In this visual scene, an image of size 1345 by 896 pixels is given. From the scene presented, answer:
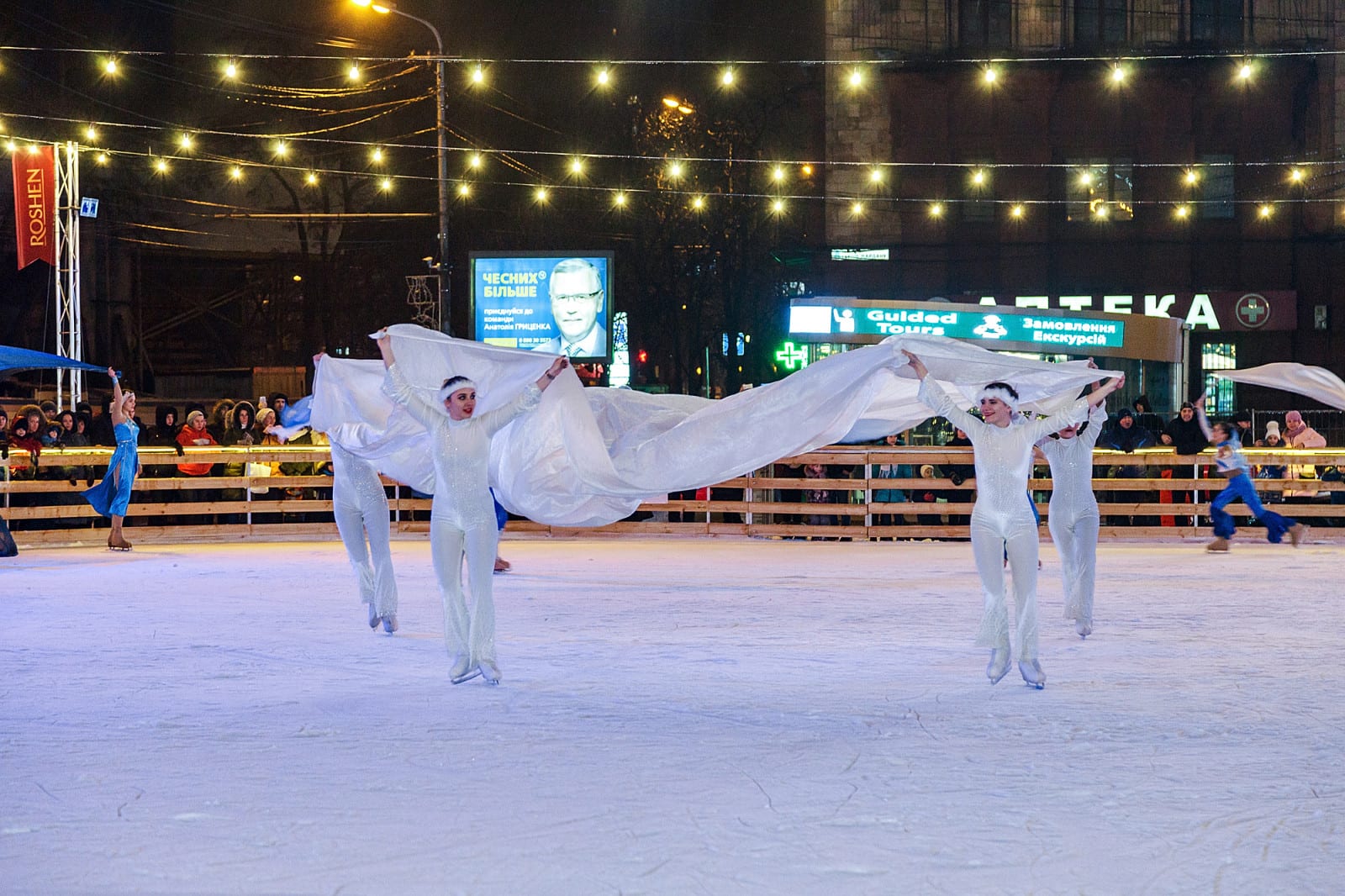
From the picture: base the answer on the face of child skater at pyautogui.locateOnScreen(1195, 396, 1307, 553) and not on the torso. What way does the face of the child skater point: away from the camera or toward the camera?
toward the camera

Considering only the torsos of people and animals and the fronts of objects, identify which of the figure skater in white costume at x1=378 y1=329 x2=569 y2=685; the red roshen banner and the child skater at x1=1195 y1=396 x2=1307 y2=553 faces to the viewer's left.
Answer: the child skater

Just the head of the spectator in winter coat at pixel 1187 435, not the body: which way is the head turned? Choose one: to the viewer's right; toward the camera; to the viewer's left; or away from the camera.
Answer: toward the camera

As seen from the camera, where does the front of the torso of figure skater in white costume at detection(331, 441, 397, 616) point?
toward the camera

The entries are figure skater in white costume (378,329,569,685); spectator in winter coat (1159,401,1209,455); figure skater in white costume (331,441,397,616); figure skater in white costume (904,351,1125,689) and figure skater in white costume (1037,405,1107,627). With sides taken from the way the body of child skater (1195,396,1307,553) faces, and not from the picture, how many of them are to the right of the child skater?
1

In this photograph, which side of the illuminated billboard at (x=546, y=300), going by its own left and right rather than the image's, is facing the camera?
front

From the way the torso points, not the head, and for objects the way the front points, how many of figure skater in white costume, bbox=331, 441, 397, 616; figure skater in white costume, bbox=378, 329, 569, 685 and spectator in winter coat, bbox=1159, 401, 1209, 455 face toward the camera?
3

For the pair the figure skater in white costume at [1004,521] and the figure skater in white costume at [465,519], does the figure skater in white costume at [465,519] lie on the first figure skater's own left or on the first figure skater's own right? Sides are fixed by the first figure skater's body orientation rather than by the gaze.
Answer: on the first figure skater's own right

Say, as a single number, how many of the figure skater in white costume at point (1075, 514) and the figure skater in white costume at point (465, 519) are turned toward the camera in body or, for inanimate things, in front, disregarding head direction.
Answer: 2

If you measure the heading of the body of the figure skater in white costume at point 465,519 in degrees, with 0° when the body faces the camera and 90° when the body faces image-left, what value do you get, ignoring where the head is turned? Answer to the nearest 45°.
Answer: approximately 0°

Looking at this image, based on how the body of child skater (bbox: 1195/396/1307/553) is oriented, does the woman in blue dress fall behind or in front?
in front

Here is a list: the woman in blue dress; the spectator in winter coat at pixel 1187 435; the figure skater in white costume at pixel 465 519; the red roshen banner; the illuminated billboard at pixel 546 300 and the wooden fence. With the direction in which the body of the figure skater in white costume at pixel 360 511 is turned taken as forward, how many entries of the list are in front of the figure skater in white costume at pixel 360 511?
1

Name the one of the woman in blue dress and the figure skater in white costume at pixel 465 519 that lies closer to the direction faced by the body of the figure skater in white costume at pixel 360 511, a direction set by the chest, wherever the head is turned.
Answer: the figure skater in white costume

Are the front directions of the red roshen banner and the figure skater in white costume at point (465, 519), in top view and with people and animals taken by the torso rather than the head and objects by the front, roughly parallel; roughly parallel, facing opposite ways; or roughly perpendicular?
roughly parallel

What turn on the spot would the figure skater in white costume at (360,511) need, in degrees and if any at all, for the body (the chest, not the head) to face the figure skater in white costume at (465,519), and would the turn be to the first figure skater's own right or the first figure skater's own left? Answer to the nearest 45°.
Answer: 0° — they already face them

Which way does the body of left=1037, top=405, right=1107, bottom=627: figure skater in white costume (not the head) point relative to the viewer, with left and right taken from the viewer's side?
facing the viewer
